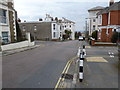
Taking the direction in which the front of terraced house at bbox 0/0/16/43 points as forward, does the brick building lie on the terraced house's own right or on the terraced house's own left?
on the terraced house's own left

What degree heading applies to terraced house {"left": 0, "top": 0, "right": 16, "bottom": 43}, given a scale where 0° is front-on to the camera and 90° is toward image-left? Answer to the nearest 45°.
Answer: approximately 315°
